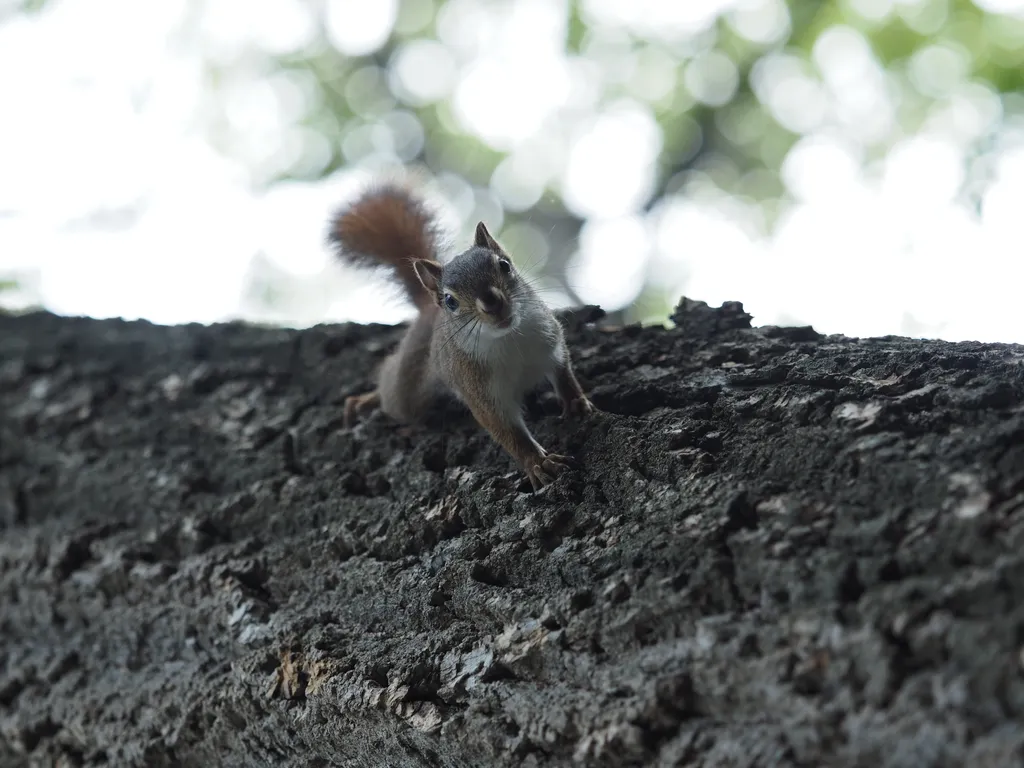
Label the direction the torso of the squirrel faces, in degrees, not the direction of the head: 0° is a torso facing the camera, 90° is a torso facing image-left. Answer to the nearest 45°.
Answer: approximately 315°
